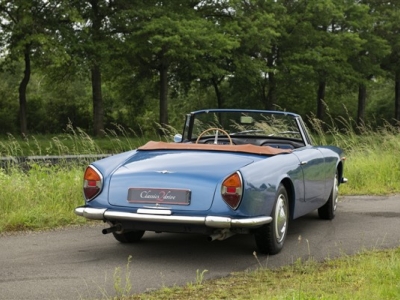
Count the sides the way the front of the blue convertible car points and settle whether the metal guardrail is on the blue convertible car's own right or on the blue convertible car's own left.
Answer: on the blue convertible car's own left

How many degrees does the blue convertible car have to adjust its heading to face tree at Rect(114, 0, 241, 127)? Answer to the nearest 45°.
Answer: approximately 45° to its left

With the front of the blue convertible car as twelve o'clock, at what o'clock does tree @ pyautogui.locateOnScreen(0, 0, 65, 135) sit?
The tree is roughly at 10 o'clock from the blue convertible car.

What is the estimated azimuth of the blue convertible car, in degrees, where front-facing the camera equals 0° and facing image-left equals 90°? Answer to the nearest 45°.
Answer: approximately 225°
